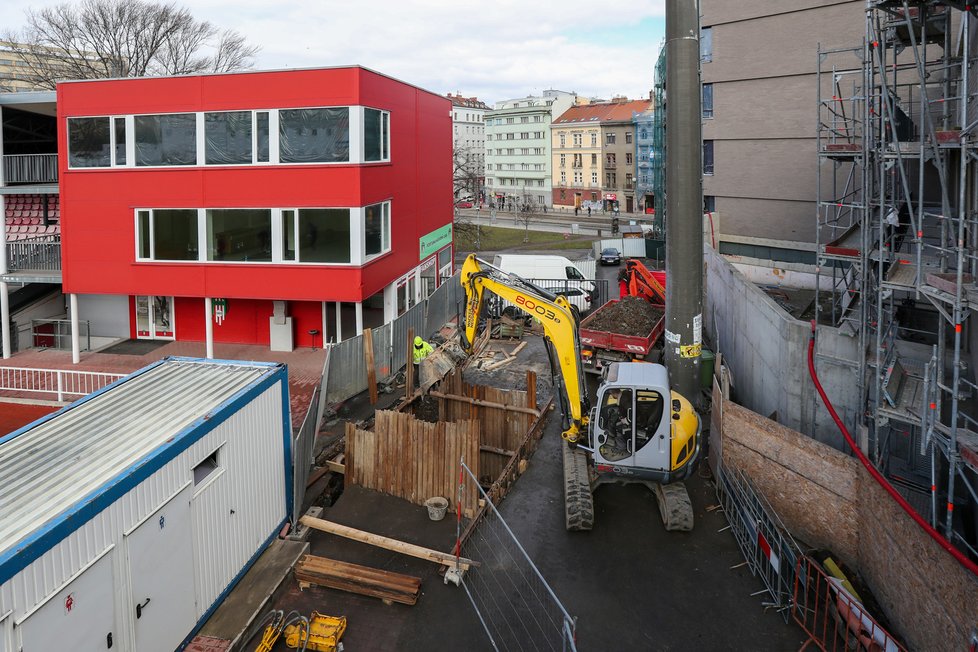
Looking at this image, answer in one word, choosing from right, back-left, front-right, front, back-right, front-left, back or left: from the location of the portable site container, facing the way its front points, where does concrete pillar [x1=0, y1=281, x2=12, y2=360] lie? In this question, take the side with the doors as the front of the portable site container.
back-left

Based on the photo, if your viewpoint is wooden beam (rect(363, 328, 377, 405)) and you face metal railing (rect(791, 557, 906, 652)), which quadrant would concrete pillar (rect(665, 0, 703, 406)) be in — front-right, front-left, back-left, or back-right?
front-left

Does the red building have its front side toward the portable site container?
yes

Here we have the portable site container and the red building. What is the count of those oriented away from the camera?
0

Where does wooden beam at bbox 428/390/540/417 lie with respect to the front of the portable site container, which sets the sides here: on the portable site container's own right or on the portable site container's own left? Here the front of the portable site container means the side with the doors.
on the portable site container's own left

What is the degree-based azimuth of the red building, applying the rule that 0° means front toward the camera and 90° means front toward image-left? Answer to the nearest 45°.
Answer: approximately 0°

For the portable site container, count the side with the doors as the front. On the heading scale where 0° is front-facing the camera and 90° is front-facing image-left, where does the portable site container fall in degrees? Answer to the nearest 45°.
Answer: approximately 315°

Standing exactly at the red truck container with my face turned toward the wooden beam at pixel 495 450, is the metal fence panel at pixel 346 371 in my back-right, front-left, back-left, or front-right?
front-right

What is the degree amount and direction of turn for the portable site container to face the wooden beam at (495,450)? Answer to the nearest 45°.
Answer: approximately 90° to its left

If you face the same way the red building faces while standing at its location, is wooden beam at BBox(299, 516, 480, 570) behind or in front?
in front

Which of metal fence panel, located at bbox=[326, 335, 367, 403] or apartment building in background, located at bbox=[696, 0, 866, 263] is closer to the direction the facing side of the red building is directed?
the metal fence panel

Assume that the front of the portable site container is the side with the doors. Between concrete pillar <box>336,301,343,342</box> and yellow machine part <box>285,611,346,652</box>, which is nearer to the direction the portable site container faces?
the yellow machine part
